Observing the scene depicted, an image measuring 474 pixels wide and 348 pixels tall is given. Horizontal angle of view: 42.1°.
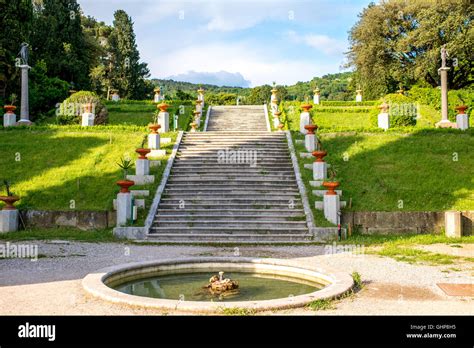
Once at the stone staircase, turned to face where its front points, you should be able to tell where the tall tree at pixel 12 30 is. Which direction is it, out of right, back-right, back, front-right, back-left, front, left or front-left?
back-right

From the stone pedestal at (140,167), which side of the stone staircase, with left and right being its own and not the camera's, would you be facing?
right

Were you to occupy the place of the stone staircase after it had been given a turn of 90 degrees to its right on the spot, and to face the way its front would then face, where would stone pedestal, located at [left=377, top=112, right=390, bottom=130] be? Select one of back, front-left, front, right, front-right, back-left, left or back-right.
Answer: back-right

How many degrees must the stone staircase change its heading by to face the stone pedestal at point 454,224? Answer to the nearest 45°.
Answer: approximately 45° to its left

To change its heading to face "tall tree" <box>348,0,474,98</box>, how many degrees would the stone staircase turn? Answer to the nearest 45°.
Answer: approximately 135° to its left

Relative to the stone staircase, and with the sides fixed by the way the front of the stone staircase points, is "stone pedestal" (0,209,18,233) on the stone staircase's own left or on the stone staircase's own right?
on the stone staircase's own right

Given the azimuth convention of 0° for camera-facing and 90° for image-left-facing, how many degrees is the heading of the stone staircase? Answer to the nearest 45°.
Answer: approximately 0°

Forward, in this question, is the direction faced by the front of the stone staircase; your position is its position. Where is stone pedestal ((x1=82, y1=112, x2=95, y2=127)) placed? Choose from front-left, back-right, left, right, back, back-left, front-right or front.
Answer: back-right

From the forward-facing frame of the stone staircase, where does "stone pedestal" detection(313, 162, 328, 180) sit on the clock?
The stone pedestal is roughly at 9 o'clock from the stone staircase.

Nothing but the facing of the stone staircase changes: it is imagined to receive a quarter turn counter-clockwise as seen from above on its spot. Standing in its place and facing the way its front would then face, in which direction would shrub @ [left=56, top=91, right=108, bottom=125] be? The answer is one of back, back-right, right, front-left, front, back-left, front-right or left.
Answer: back-left

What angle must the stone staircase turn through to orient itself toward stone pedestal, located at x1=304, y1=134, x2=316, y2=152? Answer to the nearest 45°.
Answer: approximately 135° to its left

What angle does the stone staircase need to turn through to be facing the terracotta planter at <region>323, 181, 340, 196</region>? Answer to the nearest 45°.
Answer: approximately 45° to its left

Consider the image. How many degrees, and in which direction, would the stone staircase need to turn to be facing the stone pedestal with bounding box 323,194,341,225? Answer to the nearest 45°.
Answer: approximately 45° to its left

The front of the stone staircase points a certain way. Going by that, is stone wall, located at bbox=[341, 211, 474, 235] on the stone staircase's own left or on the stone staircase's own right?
on the stone staircase's own left
